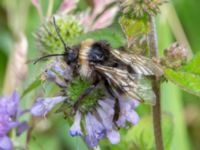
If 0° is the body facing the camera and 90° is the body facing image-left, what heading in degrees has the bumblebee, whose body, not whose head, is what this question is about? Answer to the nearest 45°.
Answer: approximately 90°
